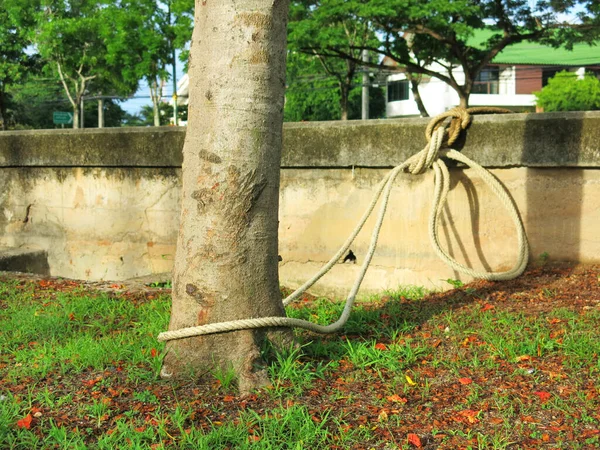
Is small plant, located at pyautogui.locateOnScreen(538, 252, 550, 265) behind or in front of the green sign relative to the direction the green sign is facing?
in front

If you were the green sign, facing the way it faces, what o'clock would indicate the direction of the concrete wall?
The concrete wall is roughly at 12 o'clock from the green sign.

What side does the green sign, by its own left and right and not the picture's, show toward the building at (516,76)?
left

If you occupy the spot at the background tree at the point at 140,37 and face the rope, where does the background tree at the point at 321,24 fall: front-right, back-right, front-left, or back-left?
front-left

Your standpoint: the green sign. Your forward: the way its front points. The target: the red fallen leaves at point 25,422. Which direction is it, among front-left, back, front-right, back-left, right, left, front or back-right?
front

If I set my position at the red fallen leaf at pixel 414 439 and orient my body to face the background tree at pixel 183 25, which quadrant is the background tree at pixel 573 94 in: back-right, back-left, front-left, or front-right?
front-right

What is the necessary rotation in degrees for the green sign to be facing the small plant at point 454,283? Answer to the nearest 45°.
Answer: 0° — it already faces it

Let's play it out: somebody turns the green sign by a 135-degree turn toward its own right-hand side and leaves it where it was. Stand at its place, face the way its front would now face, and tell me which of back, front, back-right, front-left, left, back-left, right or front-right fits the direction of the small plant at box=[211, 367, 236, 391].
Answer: back-left

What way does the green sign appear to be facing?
toward the camera

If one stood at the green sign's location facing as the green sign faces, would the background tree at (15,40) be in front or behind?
in front

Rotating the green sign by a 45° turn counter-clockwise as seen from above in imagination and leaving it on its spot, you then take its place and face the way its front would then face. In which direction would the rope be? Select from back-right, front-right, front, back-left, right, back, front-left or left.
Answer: front-right
